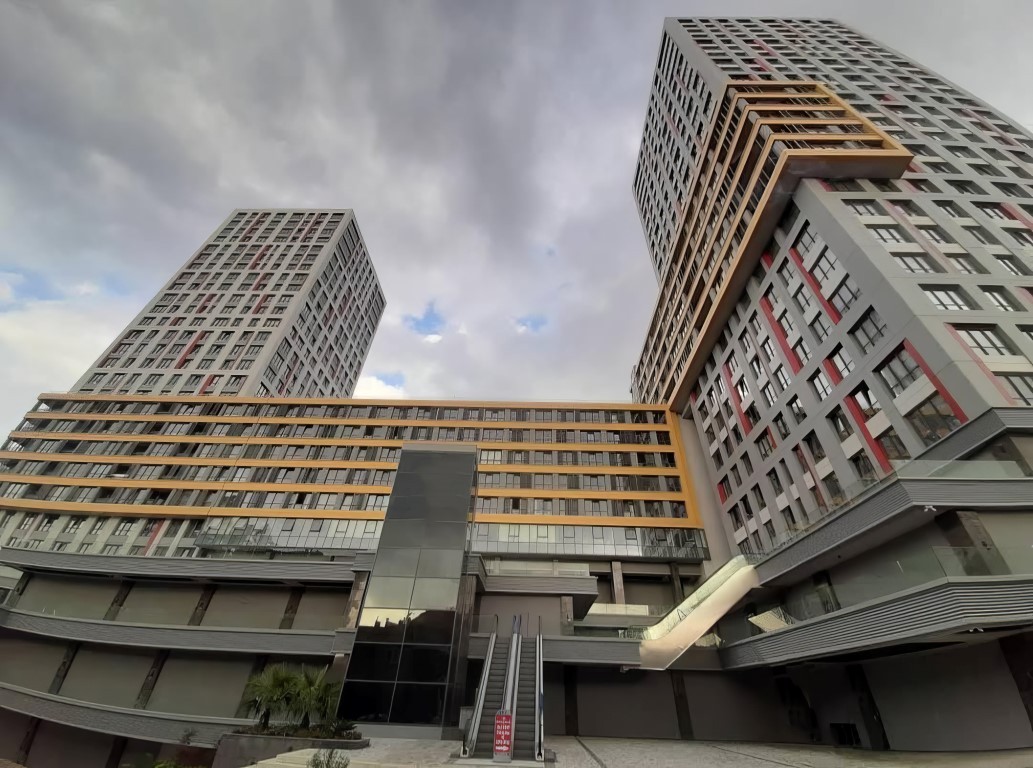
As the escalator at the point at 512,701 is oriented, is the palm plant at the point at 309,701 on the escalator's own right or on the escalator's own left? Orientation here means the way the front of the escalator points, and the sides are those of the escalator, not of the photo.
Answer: on the escalator's own right

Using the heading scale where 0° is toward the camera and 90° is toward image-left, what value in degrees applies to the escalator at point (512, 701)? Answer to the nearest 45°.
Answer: approximately 0°

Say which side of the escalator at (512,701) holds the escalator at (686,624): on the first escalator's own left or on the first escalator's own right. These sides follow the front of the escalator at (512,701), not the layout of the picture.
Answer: on the first escalator's own left

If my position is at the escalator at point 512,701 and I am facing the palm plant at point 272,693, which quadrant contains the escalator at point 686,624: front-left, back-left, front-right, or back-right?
back-right
